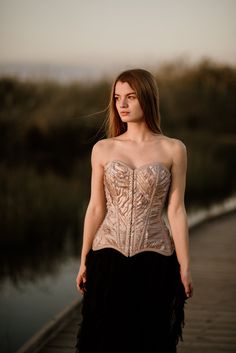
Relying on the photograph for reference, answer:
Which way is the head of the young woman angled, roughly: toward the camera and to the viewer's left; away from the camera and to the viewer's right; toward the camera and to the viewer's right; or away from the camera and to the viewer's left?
toward the camera and to the viewer's left

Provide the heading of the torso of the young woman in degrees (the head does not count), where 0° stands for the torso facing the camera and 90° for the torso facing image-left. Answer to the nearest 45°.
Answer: approximately 0°
